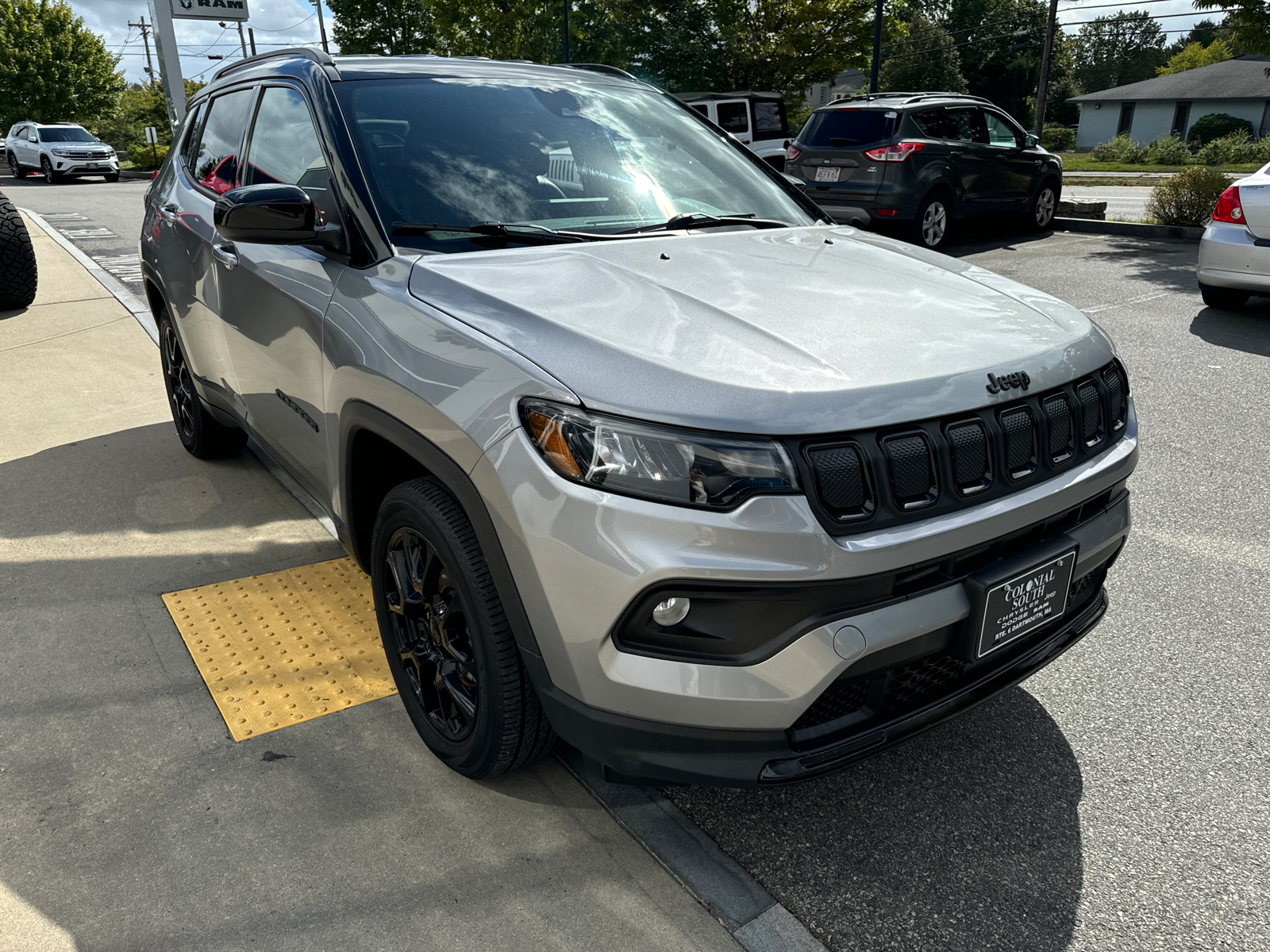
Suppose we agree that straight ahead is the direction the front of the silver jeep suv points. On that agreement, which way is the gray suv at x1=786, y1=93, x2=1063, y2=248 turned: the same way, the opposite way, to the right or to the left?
to the left

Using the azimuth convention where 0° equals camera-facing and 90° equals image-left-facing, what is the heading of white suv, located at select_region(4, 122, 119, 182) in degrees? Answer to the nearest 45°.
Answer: approximately 315°

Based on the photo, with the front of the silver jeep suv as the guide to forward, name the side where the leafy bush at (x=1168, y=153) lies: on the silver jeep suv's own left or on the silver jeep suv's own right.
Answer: on the silver jeep suv's own left

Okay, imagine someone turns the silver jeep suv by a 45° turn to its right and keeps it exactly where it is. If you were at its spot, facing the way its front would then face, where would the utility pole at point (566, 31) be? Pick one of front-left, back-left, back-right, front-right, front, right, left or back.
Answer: back

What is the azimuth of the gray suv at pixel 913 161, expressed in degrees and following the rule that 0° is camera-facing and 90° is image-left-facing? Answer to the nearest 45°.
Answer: approximately 225°

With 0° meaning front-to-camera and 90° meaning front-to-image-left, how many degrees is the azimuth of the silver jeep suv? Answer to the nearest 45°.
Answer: approximately 315°

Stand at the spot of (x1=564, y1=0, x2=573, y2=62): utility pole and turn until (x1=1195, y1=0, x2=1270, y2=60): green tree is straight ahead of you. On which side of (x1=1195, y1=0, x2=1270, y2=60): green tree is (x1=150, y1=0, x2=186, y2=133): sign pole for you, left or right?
right

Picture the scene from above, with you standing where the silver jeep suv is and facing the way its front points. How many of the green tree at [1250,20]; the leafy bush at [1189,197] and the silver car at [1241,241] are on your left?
3
